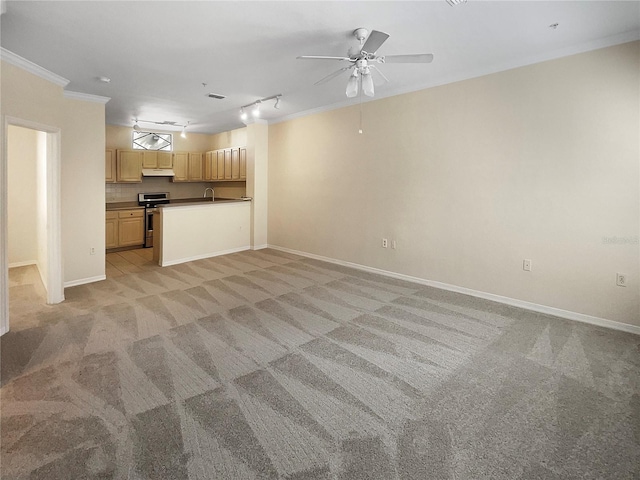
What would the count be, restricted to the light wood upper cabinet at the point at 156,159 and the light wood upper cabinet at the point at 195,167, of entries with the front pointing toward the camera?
2

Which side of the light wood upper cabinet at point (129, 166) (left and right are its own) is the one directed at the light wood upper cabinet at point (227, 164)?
left

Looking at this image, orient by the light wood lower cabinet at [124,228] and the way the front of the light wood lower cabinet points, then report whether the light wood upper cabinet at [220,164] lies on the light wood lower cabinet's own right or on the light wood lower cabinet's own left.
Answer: on the light wood lower cabinet's own left

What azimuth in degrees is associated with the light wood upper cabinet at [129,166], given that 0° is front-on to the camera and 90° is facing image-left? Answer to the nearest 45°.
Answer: approximately 0°

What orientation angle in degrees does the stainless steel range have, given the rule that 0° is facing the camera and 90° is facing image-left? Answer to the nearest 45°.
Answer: approximately 0°

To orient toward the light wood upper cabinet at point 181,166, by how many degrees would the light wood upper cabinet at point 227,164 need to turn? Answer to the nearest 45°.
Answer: approximately 90° to its right
